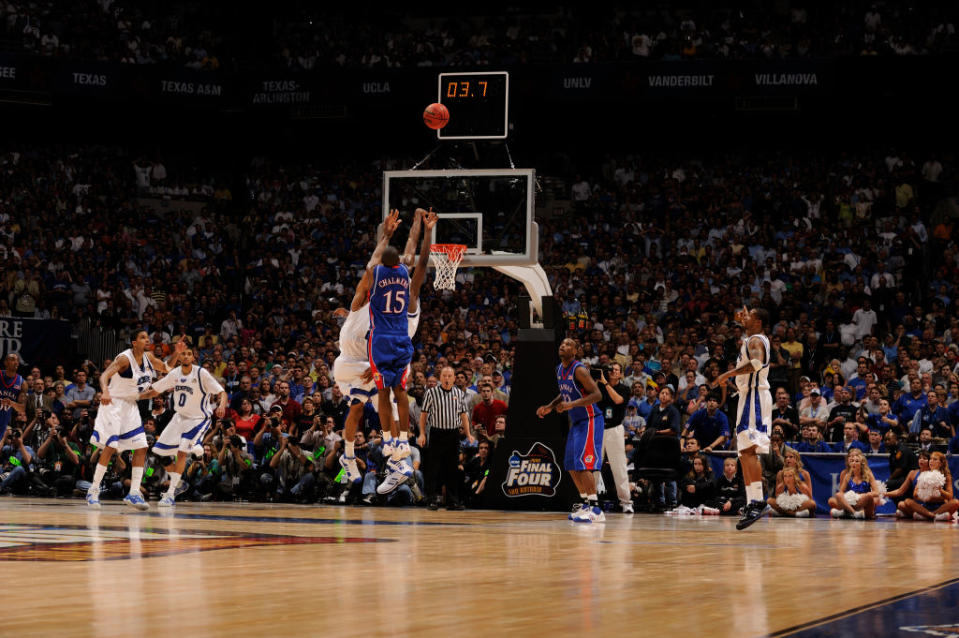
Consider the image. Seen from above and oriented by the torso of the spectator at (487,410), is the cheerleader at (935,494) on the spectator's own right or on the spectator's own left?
on the spectator's own left

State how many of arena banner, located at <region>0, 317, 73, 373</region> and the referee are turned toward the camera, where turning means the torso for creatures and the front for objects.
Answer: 2

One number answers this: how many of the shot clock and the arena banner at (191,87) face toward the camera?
2

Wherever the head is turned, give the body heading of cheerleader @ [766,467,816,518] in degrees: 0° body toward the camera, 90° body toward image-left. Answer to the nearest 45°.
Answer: approximately 0°

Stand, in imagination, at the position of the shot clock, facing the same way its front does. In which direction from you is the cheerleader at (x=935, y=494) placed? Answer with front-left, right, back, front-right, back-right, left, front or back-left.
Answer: left

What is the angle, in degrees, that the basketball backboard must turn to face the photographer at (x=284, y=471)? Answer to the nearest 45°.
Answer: approximately 90° to its right
